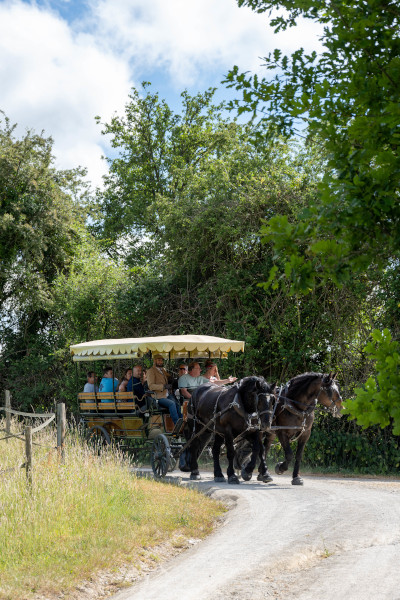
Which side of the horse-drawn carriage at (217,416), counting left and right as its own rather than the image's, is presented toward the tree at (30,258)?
back

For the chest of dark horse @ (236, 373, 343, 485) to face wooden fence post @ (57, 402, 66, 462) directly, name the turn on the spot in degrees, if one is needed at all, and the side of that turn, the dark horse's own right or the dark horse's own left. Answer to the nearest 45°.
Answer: approximately 90° to the dark horse's own right

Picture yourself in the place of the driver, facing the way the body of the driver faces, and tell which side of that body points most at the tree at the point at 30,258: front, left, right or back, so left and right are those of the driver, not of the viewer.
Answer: back

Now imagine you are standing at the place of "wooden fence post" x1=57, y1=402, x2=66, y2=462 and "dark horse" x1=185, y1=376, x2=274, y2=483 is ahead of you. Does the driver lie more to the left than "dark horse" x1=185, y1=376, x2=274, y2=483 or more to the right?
left

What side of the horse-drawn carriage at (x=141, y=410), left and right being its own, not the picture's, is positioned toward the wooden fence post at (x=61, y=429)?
right

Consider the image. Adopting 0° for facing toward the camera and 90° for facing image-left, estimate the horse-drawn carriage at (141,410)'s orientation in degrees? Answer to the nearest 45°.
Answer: approximately 315°

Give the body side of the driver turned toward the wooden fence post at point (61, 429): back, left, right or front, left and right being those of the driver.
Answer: right

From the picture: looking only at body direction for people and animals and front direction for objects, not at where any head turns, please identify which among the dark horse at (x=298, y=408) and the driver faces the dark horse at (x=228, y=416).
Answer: the driver

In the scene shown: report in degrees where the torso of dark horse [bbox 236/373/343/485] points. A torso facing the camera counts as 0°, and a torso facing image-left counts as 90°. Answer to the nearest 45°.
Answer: approximately 315°

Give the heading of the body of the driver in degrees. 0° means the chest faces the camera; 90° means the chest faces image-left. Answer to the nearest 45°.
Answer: approximately 315°

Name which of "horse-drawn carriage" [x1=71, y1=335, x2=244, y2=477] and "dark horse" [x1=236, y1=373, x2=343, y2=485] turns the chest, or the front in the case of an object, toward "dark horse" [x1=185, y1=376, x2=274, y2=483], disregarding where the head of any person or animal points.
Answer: the horse-drawn carriage
